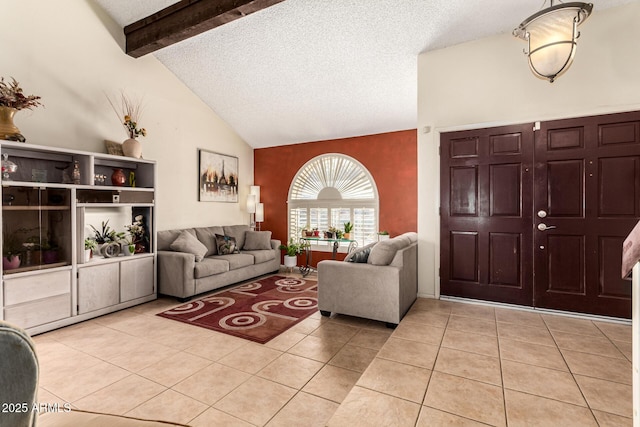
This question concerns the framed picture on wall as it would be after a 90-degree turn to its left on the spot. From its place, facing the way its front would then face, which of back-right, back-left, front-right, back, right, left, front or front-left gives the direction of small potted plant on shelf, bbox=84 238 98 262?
back

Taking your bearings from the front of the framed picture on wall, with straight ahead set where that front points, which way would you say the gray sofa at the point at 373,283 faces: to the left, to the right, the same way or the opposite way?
the opposite way

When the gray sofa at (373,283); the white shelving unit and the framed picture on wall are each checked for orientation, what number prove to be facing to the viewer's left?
1

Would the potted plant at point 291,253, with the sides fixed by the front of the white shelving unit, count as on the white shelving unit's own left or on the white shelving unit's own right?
on the white shelving unit's own left

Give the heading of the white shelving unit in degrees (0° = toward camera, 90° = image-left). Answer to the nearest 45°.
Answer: approximately 315°

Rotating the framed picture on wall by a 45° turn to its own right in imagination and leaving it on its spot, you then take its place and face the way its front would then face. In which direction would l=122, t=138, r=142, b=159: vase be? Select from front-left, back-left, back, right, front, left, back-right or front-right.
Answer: front-right

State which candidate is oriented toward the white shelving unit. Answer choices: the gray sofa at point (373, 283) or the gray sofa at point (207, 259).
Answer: the gray sofa at point (373, 283)

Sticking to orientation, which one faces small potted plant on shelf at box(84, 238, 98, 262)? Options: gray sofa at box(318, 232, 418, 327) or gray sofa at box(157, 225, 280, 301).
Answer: the gray sofa at box(318, 232, 418, 327)

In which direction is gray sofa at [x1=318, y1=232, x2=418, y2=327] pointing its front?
to the viewer's left

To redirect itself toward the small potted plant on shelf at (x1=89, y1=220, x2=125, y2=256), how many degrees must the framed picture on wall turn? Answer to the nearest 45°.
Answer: approximately 90° to its right

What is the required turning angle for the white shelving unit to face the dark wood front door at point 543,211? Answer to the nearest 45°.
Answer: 0° — it already faces it

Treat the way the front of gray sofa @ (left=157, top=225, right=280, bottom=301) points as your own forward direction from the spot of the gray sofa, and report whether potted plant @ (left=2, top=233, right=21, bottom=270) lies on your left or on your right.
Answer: on your right

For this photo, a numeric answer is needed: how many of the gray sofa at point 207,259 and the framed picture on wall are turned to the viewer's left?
0

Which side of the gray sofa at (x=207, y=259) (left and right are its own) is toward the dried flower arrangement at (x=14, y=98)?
right

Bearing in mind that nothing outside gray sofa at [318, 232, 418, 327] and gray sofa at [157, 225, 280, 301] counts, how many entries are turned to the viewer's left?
1

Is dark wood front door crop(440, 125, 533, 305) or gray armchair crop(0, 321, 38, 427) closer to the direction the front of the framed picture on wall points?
the dark wood front door

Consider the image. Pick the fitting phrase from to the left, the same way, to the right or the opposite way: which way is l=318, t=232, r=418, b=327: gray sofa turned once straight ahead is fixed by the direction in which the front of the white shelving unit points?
the opposite way

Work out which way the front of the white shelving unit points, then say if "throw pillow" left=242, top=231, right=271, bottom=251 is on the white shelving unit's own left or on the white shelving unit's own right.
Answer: on the white shelving unit's own left

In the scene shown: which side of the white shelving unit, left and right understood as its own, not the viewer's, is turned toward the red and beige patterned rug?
front

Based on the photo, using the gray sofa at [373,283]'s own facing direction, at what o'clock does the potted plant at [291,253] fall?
The potted plant is roughly at 2 o'clock from the gray sofa.
